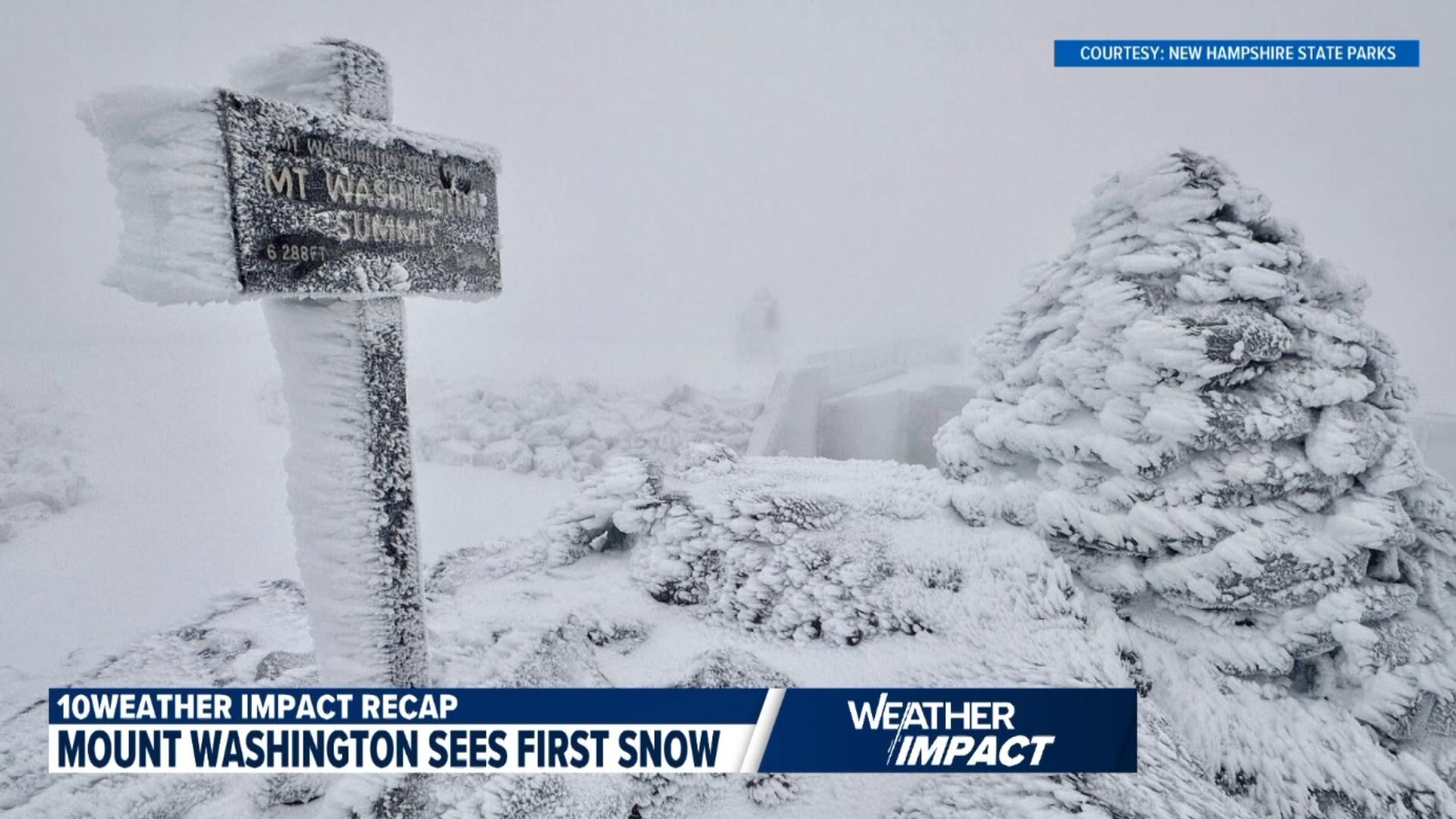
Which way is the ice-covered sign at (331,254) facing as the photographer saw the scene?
facing the viewer and to the right of the viewer

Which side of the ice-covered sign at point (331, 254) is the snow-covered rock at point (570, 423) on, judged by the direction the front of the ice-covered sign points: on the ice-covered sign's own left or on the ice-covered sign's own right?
on the ice-covered sign's own left

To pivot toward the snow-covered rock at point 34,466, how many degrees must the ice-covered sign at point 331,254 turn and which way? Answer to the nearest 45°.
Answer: approximately 135° to its left

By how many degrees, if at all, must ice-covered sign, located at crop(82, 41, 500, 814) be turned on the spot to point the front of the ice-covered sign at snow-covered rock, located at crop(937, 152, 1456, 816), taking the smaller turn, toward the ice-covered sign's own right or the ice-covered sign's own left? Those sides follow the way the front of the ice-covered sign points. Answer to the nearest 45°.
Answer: approximately 45° to the ice-covered sign's own left
